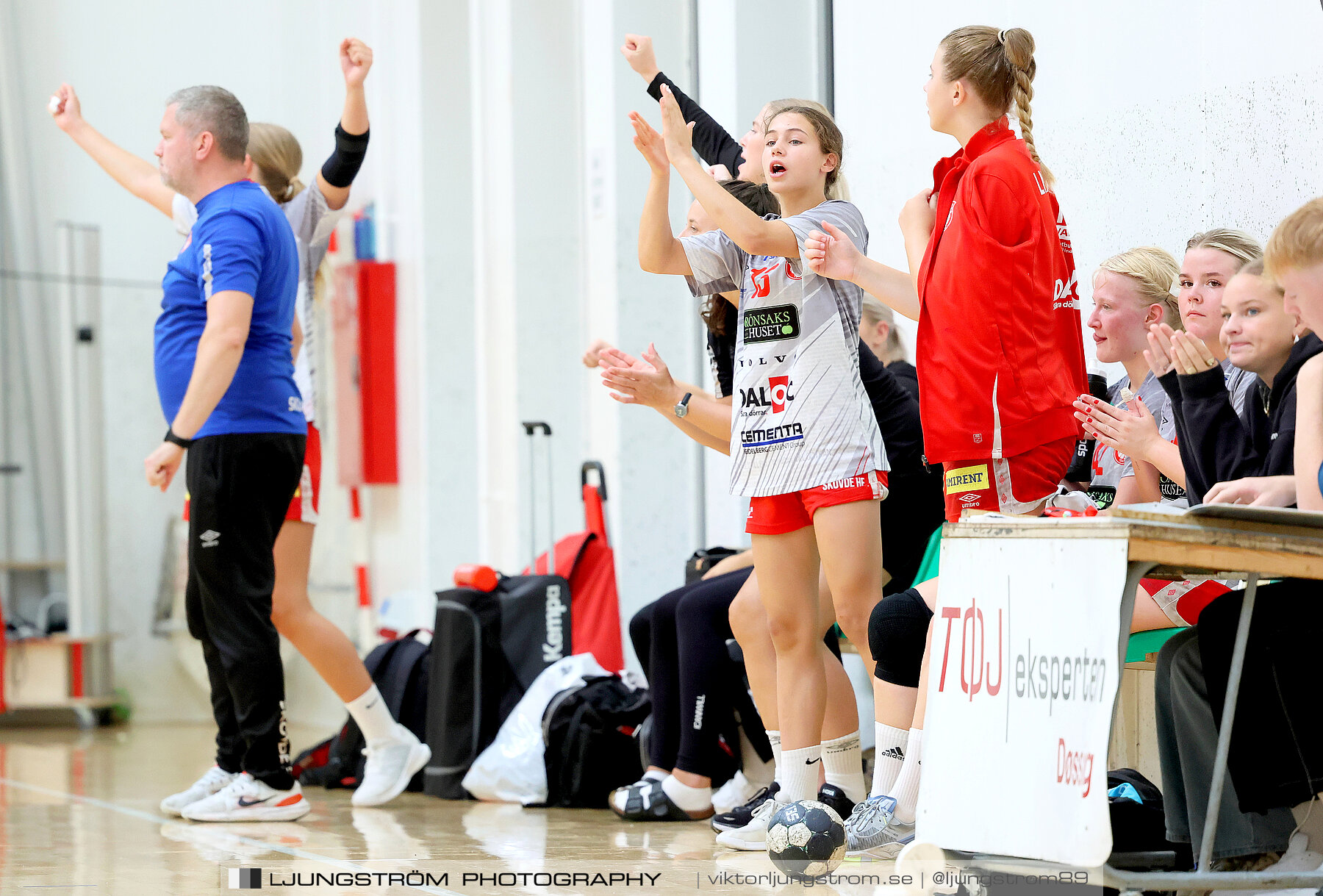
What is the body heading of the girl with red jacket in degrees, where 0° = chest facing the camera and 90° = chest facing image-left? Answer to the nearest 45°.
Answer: approximately 90°

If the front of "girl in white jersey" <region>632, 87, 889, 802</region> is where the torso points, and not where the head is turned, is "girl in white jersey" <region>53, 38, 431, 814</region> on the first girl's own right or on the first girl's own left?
on the first girl's own right

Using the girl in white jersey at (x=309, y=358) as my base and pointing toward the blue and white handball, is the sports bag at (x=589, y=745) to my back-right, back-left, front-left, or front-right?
front-left

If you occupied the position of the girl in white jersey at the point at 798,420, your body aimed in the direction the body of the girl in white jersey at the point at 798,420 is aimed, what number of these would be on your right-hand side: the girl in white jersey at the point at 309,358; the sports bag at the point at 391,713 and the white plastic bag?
3

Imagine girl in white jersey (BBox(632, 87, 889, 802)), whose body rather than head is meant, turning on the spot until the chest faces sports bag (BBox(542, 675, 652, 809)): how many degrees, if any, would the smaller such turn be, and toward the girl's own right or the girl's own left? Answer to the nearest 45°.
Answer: approximately 90° to the girl's own right

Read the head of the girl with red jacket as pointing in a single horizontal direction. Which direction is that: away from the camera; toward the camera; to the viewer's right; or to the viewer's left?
to the viewer's left

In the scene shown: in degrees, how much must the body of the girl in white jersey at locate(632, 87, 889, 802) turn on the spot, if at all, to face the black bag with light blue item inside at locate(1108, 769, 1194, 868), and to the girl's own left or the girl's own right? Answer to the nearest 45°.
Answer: approximately 90° to the girl's own left

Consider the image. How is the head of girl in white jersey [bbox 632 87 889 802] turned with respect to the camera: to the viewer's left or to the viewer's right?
to the viewer's left

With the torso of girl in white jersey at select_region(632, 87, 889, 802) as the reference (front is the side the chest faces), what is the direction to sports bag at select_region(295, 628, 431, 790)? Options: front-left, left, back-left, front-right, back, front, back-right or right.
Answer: right

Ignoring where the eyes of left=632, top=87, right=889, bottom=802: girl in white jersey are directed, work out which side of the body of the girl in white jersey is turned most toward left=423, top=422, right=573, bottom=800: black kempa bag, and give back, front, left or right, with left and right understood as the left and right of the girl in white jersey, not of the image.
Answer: right

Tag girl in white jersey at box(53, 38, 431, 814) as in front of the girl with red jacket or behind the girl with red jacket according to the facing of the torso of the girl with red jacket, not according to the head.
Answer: in front

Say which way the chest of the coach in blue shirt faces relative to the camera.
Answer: to the viewer's left

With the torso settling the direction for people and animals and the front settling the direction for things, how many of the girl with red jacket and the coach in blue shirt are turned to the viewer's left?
2

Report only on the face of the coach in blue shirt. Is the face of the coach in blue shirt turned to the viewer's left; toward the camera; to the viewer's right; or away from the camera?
to the viewer's left

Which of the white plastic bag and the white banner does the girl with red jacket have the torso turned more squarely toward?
the white plastic bag
